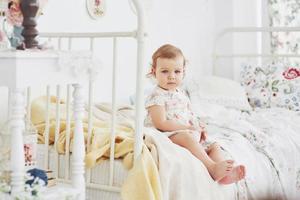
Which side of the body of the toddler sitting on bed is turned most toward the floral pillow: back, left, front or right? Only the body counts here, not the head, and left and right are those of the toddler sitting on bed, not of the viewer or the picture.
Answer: left

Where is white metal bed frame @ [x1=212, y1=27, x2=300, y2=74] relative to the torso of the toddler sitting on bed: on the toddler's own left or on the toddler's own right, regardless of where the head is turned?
on the toddler's own left

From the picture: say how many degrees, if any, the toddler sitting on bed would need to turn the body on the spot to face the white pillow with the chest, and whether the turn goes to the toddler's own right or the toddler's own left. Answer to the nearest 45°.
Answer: approximately 135° to the toddler's own left

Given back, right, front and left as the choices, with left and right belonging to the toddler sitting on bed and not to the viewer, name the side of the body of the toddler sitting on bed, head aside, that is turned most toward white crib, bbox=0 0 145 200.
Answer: right

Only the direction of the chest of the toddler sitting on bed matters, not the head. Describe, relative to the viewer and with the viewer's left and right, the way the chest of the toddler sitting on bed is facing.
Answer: facing the viewer and to the right of the viewer

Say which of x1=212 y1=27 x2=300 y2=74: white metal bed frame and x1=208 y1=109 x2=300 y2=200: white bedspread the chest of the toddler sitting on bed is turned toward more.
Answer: the white bedspread
